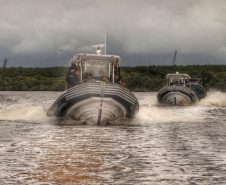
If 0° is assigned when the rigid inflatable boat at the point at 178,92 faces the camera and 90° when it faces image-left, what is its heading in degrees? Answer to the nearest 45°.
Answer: approximately 0°

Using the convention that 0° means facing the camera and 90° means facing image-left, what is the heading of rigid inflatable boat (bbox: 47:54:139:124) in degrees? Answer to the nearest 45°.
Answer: approximately 0°

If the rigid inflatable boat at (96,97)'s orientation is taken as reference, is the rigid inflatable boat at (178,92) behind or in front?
behind

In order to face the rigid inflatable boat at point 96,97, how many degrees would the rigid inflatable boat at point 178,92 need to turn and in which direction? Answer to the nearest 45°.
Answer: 0° — it already faces it

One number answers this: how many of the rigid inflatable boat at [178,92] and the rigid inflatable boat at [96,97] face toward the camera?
2

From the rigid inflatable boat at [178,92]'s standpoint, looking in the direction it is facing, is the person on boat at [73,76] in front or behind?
in front
